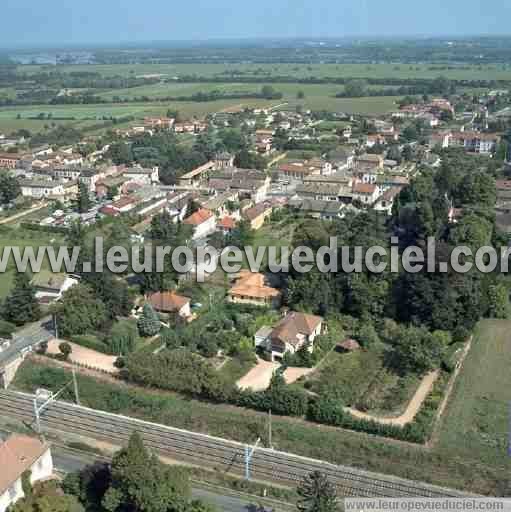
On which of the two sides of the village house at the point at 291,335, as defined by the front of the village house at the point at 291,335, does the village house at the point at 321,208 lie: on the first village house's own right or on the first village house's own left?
on the first village house's own left

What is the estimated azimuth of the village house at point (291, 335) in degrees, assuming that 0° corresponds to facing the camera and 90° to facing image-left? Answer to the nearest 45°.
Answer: approximately 315°

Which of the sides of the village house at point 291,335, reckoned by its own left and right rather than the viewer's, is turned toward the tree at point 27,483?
right

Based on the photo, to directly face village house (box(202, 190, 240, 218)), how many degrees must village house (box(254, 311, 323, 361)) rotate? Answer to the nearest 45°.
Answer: approximately 135° to its left

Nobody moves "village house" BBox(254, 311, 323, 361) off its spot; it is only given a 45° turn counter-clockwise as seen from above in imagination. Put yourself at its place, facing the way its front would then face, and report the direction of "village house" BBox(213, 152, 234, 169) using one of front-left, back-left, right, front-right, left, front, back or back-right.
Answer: left

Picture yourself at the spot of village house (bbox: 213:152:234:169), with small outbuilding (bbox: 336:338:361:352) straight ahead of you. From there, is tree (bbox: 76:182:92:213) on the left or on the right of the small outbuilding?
right

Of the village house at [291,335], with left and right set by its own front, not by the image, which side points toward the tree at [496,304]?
left

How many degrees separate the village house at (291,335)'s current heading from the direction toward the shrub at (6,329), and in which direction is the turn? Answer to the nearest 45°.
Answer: approximately 135° to its right

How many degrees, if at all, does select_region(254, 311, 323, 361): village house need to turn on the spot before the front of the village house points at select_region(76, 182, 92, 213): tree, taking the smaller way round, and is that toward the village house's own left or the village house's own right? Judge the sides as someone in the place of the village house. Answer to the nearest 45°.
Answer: approximately 180°

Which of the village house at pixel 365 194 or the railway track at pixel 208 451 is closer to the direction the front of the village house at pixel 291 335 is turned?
the railway track

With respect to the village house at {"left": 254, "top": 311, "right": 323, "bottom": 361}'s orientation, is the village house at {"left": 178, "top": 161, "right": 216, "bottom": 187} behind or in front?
behind

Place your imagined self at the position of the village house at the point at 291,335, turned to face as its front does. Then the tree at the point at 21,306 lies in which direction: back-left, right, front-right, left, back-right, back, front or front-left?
back-right

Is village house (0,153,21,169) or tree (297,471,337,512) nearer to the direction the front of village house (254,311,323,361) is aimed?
the tree
